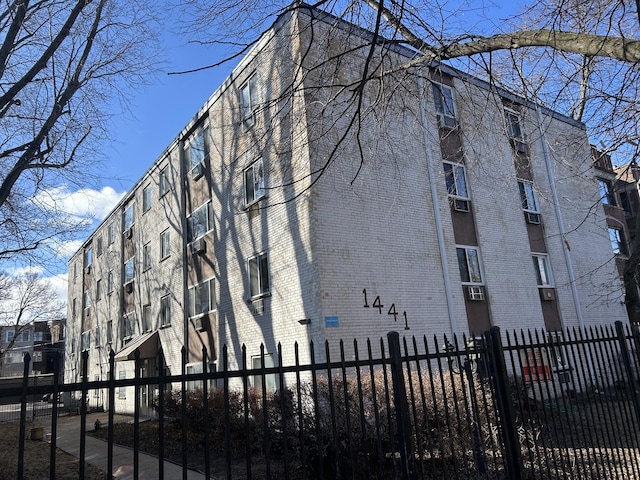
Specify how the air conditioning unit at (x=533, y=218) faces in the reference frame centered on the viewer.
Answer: facing the viewer and to the right of the viewer

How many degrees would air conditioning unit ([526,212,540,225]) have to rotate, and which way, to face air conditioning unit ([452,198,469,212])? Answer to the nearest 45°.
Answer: approximately 90° to its right

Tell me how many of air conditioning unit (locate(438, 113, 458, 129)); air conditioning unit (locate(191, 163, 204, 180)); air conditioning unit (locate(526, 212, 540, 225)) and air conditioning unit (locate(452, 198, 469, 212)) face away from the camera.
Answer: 0

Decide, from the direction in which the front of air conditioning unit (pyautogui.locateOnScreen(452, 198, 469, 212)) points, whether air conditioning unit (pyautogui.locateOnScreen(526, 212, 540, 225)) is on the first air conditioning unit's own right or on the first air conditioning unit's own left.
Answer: on the first air conditioning unit's own left

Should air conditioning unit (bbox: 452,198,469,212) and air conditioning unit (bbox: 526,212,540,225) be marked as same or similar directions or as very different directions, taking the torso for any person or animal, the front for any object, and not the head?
same or similar directions

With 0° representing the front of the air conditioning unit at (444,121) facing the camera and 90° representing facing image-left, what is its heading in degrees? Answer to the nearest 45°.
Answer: approximately 315°

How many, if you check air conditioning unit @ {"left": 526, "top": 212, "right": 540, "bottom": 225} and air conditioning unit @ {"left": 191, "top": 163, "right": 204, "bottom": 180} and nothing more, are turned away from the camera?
0

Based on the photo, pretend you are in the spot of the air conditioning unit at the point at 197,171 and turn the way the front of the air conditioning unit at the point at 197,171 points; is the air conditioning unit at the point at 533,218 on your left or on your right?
on your left

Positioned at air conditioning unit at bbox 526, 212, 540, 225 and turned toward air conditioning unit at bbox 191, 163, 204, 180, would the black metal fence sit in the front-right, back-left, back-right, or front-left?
front-left

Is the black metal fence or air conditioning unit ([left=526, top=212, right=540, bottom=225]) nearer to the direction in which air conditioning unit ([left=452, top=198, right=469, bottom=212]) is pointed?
the black metal fence

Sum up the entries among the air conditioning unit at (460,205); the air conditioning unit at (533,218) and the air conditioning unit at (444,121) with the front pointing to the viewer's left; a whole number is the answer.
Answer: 0
